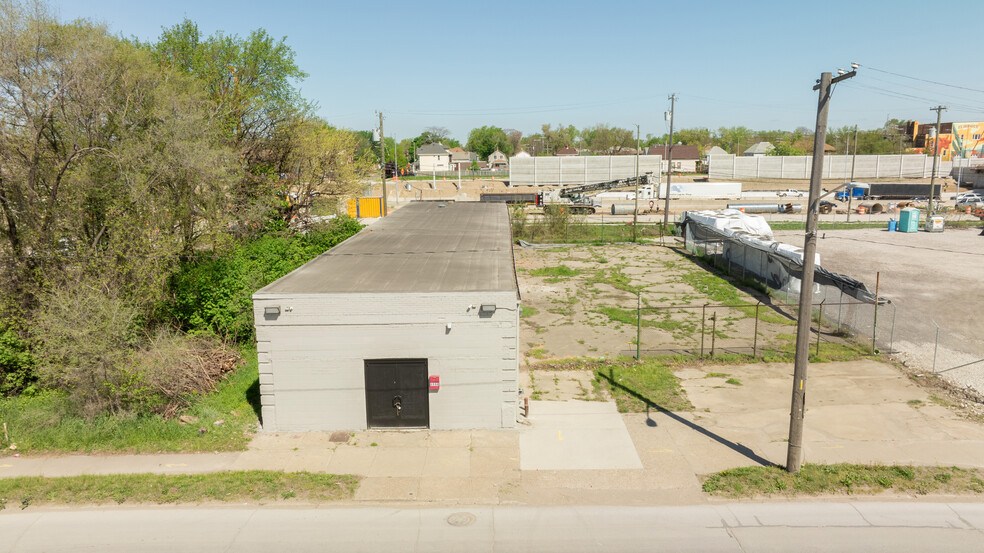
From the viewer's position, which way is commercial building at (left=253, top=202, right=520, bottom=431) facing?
facing the viewer

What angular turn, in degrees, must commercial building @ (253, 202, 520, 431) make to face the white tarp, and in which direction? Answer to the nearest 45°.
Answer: approximately 135° to its left

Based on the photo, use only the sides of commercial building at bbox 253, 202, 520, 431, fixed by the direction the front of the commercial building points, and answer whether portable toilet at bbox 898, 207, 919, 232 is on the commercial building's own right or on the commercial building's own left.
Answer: on the commercial building's own left

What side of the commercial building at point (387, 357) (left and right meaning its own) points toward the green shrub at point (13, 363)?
right

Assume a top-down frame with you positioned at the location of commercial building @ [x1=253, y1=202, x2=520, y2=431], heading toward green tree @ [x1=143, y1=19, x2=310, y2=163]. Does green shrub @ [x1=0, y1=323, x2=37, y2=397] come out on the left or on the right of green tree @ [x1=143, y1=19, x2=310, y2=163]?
left

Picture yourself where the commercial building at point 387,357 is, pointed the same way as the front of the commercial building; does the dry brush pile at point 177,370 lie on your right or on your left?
on your right

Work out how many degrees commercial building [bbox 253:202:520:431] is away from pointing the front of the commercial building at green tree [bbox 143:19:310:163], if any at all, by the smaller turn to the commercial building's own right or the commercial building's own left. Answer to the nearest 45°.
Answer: approximately 180°

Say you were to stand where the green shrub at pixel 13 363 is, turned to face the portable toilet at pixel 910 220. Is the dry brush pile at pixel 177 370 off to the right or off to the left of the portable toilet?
right

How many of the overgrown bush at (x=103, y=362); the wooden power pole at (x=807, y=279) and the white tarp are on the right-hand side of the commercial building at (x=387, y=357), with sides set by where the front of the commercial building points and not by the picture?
1

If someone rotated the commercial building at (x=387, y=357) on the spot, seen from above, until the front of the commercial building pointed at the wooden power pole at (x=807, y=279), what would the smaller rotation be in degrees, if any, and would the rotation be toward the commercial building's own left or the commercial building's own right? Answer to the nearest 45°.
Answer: approximately 45° to the commercial building's own left

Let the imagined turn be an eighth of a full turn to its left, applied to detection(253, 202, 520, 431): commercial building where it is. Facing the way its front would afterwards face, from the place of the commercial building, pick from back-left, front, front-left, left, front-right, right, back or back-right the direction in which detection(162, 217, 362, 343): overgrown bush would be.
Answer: back

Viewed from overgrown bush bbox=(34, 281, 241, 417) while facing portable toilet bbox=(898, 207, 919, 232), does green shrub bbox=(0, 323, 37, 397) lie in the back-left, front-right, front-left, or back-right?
back-left

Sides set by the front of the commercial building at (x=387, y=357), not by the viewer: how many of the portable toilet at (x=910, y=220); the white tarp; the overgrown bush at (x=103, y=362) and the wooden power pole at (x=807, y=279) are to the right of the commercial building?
1

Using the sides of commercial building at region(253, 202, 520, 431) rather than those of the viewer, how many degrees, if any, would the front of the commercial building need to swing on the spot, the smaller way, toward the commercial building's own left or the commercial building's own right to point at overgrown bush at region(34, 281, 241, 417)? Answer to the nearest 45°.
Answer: approximately 90° to the commercial building's own right

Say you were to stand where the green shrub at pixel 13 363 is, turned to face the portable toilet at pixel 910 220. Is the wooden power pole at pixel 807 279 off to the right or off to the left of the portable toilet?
right
